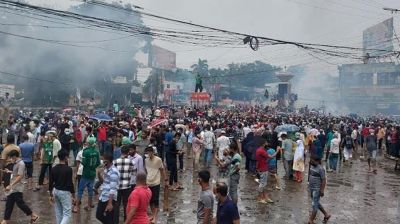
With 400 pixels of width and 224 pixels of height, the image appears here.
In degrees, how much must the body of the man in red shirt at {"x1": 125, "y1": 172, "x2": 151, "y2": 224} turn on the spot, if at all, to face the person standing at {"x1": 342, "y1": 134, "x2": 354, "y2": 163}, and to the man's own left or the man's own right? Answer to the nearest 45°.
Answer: approximately 90° to the man's own right

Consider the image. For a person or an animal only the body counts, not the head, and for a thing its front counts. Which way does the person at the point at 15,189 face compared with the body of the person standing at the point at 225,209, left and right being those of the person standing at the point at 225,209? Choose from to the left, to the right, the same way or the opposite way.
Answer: the same way

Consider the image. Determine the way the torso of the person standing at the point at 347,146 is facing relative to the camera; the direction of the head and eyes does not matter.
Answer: away from the camera

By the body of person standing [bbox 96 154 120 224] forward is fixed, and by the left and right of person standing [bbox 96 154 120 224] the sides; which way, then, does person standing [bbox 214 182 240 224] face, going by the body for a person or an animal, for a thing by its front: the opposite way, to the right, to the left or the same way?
the same way

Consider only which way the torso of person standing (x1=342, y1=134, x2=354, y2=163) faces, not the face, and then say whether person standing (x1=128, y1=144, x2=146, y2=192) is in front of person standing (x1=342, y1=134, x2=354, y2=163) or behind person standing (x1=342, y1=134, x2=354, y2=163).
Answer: behind

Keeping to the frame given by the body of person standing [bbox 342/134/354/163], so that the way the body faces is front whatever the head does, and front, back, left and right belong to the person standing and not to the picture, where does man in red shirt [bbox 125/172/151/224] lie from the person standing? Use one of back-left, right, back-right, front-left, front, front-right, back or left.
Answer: back
